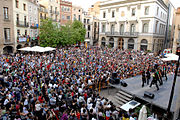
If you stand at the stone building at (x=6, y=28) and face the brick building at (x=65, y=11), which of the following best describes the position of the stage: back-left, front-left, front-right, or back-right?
back-right

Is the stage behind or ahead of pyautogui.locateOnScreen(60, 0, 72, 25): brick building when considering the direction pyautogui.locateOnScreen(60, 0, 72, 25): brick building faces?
ahead

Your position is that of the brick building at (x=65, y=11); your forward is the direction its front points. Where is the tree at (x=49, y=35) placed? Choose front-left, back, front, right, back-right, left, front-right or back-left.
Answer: front-right

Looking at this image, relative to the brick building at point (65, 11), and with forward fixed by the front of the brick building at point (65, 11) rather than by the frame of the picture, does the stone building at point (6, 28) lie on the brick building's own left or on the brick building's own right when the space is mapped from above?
on the brick building's own right

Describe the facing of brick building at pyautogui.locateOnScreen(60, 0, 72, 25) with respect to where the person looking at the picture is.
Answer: facing the viewer and to the right of the viewer

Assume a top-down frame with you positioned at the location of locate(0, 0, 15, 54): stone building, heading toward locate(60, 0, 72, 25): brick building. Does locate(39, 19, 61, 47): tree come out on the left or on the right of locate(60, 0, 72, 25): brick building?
right

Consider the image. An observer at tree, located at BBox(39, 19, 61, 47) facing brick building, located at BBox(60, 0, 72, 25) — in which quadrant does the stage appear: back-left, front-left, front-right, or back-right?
back-right
